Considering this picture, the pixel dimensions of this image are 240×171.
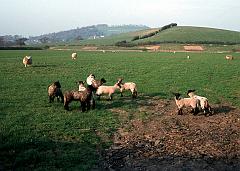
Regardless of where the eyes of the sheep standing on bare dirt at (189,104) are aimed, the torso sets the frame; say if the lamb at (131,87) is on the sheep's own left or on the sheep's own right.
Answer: on the sheep's own right

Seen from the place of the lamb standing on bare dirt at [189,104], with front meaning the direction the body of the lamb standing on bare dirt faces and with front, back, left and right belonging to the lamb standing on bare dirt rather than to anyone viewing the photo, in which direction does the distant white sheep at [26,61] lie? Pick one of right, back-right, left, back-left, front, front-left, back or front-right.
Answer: front-right

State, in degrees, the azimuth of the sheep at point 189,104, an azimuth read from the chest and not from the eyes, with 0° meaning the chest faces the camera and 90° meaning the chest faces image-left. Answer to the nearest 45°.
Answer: approximately 90°
